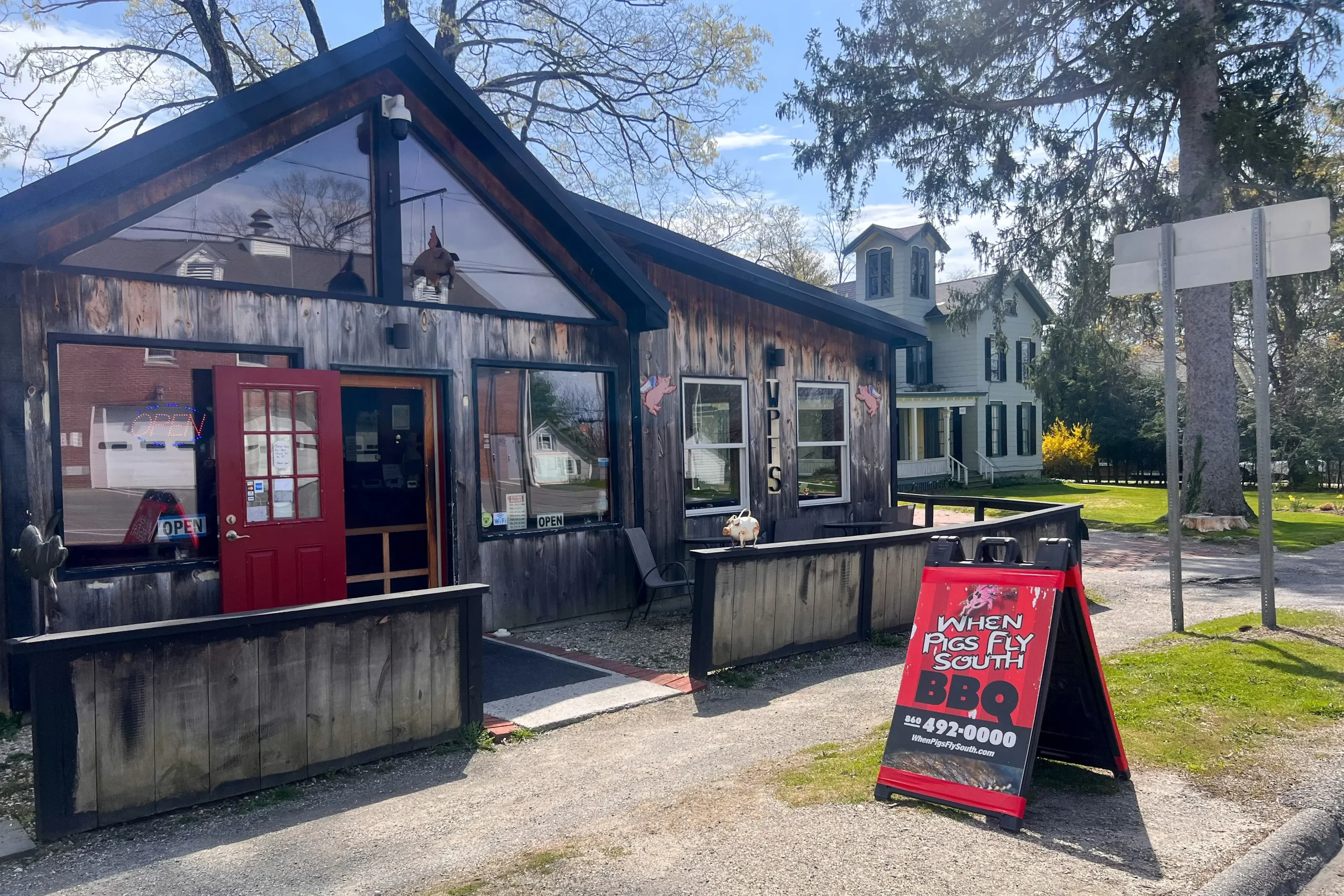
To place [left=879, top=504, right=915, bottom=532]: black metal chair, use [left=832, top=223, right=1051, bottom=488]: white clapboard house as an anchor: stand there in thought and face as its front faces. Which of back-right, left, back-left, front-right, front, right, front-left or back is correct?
front-right

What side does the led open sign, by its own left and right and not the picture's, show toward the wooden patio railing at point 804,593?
left

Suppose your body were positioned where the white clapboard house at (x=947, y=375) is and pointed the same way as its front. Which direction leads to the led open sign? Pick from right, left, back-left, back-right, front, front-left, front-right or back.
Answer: front-right

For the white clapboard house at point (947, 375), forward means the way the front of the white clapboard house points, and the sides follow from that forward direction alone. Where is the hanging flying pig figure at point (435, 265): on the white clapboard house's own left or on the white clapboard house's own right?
on the white clapboard house's own right

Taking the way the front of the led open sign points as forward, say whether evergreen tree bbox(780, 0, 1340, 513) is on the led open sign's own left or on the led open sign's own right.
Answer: on the led open sign's own left

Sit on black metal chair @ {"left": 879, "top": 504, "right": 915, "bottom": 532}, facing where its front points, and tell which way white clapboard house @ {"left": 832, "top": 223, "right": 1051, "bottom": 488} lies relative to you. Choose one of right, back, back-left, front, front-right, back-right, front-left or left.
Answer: back-right

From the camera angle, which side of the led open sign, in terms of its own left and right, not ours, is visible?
front

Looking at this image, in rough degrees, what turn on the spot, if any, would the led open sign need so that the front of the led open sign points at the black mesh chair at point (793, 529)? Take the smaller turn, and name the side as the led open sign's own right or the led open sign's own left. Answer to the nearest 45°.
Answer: approximately 90° to the led open sign's own left

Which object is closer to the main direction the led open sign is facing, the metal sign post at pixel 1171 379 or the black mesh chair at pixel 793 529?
the metal sign post

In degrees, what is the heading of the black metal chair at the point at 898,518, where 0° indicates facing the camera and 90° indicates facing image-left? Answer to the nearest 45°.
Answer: approximately 45°

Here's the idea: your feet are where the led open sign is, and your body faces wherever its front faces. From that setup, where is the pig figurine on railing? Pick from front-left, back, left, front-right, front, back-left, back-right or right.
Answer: left

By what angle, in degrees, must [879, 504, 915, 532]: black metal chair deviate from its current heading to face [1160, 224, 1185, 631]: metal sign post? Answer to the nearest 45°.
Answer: approximately 90° to its left
